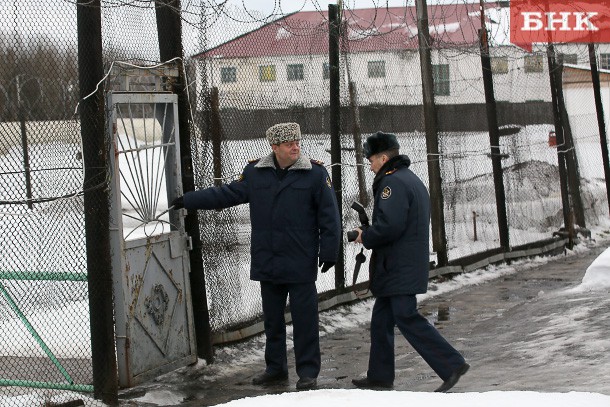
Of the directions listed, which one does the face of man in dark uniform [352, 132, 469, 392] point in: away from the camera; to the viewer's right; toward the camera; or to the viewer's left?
to the viewer's left

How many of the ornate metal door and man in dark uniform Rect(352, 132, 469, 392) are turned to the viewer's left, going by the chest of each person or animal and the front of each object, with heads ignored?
1

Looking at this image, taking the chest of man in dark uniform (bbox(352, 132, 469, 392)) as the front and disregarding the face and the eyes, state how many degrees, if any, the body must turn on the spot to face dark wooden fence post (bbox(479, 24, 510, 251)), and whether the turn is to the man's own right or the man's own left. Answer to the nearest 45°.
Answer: approximately 90° to the man's own right

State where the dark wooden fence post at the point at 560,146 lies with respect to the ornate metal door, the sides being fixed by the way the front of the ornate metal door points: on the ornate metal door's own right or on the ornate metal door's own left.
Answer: on the ornate metal door's own left

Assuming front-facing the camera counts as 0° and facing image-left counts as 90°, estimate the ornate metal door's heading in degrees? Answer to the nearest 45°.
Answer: approximately 315°

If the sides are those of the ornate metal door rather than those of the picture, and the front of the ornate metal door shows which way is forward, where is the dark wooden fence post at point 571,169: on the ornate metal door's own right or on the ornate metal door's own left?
on the ornate metal door's own left

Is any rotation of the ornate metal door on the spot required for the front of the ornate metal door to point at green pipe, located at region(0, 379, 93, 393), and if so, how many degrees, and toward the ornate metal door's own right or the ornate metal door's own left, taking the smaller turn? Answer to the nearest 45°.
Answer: approximately 90° to the ornate metal door's own right

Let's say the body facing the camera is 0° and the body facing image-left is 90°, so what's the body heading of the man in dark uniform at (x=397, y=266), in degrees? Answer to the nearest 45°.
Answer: approximately 90°

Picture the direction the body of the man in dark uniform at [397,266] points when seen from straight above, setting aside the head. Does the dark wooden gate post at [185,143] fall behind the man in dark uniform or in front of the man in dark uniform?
in front

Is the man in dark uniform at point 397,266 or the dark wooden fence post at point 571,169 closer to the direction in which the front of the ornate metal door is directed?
the man in dark uniform

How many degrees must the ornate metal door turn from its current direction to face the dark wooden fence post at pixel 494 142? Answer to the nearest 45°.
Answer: approximately 90° to its left

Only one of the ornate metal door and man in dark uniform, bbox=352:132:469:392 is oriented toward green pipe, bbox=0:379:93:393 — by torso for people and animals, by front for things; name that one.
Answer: the man in dark uniform

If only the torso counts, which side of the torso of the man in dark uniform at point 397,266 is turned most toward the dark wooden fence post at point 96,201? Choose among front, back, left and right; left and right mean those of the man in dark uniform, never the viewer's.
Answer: front
